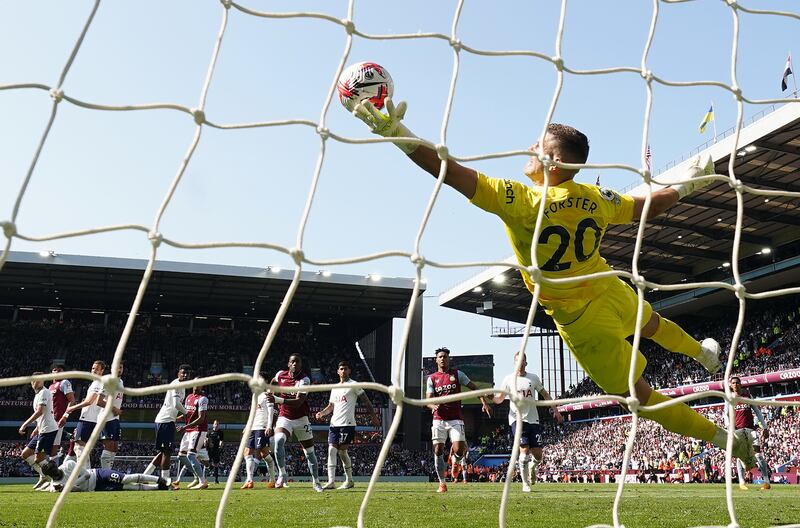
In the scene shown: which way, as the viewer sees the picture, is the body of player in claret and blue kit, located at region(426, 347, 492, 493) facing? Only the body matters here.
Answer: toward the camera

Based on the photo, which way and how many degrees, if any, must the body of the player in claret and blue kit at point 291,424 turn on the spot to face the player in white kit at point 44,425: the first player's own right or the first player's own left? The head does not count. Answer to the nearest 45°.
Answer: approximately 90° to the first player's own right

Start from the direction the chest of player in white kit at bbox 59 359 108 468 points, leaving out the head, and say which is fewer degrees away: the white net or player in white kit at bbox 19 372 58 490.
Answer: the white net

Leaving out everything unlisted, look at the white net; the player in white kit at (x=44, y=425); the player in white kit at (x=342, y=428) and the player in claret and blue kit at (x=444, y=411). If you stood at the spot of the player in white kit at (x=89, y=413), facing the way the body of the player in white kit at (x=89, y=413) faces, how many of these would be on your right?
1

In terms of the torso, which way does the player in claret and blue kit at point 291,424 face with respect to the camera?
toward the camera

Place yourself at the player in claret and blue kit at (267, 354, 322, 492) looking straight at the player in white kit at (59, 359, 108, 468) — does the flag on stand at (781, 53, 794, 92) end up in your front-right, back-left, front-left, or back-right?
back-right

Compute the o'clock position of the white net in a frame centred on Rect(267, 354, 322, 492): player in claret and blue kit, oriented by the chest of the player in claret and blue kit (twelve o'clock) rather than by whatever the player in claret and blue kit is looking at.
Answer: The white net is roughly at 12 o'clock from the player in claret and blue kit.

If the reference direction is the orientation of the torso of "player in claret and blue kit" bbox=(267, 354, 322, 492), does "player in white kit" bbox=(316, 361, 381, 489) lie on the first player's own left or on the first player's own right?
on the first player's own left

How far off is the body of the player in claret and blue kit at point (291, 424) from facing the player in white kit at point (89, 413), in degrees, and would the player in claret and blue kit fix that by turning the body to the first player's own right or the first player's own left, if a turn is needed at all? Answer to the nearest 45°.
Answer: approximately 90° to the first player's own right

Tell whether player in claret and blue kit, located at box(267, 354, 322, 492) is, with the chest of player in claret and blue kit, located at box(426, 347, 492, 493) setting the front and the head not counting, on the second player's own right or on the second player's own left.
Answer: on the second player's own right

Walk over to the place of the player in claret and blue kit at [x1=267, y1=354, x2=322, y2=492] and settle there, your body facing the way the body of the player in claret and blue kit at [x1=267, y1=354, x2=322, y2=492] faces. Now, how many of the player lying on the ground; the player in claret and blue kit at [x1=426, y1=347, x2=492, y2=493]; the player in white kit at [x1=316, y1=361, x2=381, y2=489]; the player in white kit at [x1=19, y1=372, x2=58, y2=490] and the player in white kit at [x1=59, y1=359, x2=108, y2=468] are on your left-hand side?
2

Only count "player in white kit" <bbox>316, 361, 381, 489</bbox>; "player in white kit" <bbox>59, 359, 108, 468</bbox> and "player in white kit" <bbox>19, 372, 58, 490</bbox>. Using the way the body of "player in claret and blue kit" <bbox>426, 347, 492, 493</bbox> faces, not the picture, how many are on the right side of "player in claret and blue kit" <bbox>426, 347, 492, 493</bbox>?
3

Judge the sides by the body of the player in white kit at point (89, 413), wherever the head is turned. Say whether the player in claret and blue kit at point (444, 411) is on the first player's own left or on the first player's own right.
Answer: on the first player's own left

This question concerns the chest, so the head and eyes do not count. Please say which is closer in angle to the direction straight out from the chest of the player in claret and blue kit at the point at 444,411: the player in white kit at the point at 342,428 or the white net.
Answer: the white net

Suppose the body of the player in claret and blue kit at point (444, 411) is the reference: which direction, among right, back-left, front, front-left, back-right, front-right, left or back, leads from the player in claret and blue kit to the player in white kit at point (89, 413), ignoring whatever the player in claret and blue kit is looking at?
right

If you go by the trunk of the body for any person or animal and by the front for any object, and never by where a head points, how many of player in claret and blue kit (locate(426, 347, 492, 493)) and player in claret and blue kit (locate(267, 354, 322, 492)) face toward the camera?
2

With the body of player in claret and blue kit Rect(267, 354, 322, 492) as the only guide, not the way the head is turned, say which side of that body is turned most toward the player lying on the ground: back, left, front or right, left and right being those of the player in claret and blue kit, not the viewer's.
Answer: right
